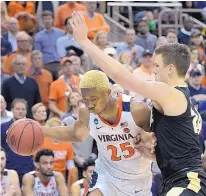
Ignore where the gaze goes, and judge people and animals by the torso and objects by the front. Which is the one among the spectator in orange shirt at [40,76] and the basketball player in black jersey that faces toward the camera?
the spectator in orange shirt

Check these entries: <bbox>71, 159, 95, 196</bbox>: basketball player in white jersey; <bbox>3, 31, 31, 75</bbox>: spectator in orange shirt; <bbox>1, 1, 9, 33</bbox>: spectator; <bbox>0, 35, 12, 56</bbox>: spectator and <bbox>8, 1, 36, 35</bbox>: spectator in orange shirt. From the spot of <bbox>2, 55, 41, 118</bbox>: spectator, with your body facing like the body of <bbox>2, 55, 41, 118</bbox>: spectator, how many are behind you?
4

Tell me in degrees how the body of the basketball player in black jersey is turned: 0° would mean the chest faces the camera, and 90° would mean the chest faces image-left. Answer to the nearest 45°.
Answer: approximately 90°

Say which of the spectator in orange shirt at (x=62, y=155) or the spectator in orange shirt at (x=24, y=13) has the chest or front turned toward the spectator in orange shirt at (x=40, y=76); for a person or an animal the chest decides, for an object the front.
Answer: the spectator in orange shirt at (x=24, y=13)

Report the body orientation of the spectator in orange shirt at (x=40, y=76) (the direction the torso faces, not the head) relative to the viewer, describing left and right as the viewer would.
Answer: facing the viewer

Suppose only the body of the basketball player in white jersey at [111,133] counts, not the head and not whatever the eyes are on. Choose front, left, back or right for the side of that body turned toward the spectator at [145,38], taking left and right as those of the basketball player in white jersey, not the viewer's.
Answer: back

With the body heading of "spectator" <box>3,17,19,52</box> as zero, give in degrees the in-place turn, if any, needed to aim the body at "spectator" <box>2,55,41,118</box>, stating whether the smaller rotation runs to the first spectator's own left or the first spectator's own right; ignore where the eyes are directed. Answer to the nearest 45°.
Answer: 0° — they already face them

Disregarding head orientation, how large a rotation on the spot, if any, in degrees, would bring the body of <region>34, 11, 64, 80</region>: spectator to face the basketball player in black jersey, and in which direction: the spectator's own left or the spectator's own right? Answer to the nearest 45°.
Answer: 0° — they already face them

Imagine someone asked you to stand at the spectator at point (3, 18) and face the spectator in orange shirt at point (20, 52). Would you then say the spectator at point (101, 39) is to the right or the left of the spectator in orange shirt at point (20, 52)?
left

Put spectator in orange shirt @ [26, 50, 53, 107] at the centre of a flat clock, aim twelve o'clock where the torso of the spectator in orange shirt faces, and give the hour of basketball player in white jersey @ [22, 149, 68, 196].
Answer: The basketball player in white jersey is roughly at 12 o'clock from the spectator in orange shirt.

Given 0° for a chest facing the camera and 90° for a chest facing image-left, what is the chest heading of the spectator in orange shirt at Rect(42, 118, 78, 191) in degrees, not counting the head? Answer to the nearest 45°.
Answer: approximately 0°

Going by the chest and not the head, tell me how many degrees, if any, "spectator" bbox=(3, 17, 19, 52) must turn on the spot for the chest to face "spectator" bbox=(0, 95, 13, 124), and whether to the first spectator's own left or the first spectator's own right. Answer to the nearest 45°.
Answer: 0° — they already face them

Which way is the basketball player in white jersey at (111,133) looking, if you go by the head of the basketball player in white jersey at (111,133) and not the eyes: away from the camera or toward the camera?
toward the camera

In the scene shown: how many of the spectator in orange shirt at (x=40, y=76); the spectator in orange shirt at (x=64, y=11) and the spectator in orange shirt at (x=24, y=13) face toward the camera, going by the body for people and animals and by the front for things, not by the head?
3

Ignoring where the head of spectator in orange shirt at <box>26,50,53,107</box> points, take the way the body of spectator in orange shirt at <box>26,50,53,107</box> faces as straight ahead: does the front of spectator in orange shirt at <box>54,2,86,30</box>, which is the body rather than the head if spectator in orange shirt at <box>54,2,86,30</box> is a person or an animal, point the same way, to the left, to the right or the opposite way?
the same way
